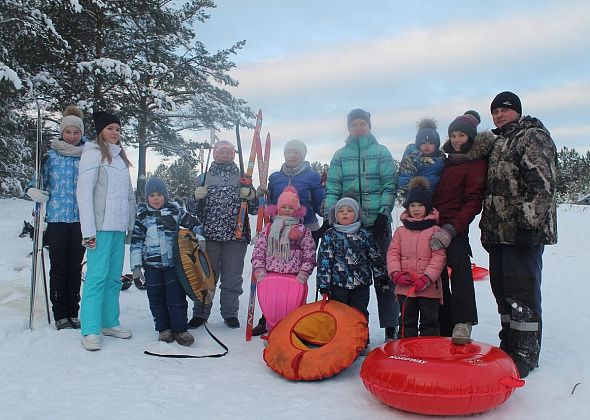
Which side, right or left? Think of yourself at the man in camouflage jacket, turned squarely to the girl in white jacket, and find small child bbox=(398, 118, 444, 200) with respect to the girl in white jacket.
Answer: right

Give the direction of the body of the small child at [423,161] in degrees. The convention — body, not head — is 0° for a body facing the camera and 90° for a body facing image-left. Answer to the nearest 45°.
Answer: approximately 0°

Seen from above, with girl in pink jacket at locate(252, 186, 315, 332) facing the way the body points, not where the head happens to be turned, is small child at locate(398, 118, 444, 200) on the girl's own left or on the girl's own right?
on the girl's own left

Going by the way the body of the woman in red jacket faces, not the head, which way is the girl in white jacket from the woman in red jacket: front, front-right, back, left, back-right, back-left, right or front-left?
front-right

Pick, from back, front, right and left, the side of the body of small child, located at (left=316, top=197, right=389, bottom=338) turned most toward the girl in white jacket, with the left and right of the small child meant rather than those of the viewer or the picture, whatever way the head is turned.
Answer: right

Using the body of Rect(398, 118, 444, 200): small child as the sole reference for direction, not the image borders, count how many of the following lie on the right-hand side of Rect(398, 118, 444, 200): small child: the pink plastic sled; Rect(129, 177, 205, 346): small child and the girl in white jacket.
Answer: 3

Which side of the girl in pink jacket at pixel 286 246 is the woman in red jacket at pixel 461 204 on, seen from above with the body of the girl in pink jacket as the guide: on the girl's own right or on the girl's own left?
on the girl's own left
